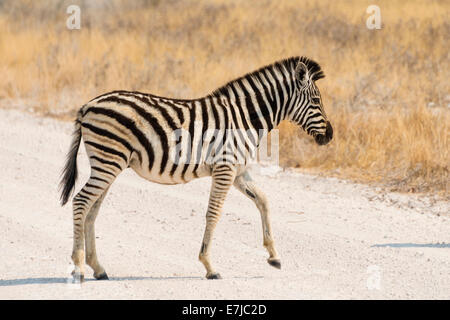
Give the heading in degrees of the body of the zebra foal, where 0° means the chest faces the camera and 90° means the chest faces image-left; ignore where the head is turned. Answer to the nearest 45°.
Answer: approximately 270°
